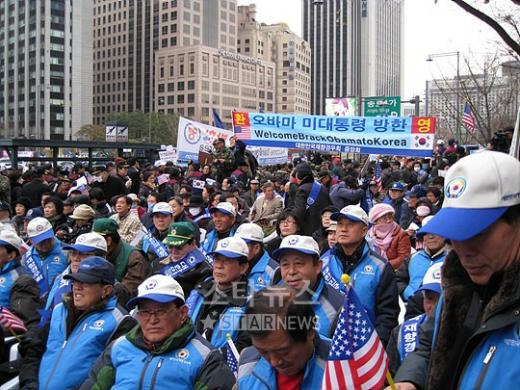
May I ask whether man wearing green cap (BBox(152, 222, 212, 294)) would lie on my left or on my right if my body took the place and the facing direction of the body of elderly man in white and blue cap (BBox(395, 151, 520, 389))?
on my right

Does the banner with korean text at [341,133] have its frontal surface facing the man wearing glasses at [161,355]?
yes

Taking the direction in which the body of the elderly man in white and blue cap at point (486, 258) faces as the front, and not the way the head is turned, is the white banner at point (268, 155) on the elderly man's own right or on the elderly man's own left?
on the elderly man's own right

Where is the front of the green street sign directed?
toward the camera

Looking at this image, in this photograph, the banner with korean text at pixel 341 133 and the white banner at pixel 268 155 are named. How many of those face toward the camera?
2

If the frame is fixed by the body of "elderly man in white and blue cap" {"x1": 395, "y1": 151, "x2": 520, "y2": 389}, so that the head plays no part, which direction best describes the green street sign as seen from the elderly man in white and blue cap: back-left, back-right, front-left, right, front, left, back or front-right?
back-right

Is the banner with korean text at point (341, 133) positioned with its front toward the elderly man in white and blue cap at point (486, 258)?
yes

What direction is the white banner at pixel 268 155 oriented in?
toward the camera

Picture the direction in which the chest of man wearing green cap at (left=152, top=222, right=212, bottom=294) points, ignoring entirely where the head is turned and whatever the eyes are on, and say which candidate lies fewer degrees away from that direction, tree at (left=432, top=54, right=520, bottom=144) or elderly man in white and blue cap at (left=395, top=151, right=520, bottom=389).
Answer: the elderly man in white and blue cap

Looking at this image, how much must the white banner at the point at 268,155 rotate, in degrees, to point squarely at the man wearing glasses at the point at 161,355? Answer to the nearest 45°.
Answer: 0° — it already faces them

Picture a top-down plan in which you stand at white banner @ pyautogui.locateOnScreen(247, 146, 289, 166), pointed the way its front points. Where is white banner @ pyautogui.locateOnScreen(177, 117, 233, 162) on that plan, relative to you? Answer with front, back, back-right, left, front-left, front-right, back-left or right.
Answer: front-right

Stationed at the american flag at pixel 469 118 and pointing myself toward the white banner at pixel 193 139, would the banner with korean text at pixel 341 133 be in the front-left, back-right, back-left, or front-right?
front-left

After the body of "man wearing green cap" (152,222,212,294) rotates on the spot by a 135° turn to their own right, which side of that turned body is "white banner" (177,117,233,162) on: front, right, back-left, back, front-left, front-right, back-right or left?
front

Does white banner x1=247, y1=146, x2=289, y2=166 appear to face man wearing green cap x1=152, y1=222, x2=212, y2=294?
yes

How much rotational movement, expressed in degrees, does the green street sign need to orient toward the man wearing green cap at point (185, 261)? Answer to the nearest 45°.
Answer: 0° — it already faces them

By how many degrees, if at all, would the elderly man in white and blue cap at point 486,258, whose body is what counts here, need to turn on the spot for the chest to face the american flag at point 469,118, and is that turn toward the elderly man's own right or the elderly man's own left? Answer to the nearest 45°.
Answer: approximately 135° to the elderly man's own right

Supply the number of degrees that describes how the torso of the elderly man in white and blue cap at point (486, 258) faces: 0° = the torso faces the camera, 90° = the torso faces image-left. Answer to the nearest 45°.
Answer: approximately 45°

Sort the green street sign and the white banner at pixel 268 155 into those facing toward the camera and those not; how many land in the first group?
2

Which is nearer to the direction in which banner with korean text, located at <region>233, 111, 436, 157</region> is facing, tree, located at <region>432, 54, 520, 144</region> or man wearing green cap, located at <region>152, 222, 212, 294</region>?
the man wearing green cap

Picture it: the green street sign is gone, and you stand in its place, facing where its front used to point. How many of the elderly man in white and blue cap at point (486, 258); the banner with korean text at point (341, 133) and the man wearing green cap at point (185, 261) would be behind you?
0

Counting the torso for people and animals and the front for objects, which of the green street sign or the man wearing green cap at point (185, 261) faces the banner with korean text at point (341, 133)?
the green street sign
